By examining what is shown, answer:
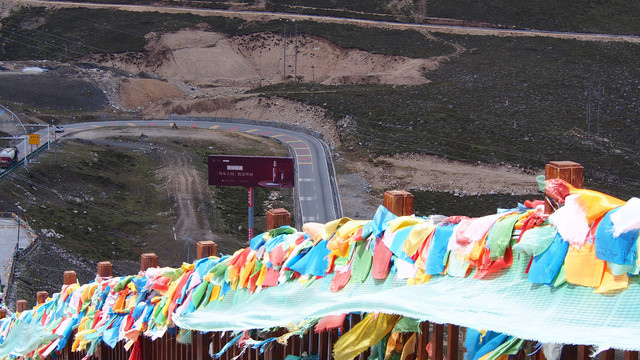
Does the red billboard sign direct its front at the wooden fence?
yes

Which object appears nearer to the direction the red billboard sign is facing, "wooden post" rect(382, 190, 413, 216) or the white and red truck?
the wooden post

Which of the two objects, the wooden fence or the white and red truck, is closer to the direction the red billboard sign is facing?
the wooden fence

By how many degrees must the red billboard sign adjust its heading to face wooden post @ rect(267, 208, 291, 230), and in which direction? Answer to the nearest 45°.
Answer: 0° — it already faces it

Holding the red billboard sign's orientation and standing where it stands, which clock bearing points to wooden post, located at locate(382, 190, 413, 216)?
The wooden post is roughly at 12 o'clock from the red billboard sign.

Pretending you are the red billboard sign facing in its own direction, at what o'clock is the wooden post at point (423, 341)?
The wooden post is roughly at 12 o'clock from the red billboard sign.

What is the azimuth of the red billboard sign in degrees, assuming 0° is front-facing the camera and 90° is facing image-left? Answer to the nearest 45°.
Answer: approximately 0°

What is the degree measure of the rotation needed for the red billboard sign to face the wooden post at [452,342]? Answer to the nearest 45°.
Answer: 0° — it already faces it

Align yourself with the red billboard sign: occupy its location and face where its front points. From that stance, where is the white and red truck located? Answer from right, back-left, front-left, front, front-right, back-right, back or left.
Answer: back-right

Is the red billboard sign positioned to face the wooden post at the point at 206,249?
yes

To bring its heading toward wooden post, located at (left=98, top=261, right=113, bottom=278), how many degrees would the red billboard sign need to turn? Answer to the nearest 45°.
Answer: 0° — it already faces it
